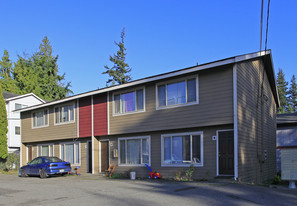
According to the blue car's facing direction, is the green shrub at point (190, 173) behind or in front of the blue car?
behind

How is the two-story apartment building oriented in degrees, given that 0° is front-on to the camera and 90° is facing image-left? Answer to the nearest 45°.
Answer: approximately 45°

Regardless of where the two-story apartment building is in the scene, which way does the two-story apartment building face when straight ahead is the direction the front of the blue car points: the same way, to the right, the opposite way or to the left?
to the left

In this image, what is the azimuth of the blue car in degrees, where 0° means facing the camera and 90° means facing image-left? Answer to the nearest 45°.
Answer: approximately 135°

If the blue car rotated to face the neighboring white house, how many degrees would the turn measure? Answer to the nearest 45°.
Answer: approximately 45° to its right

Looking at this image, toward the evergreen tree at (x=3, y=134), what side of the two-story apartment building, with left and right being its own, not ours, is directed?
right

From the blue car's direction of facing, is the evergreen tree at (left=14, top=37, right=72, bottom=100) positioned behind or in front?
in front

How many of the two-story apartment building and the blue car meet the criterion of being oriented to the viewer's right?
0
